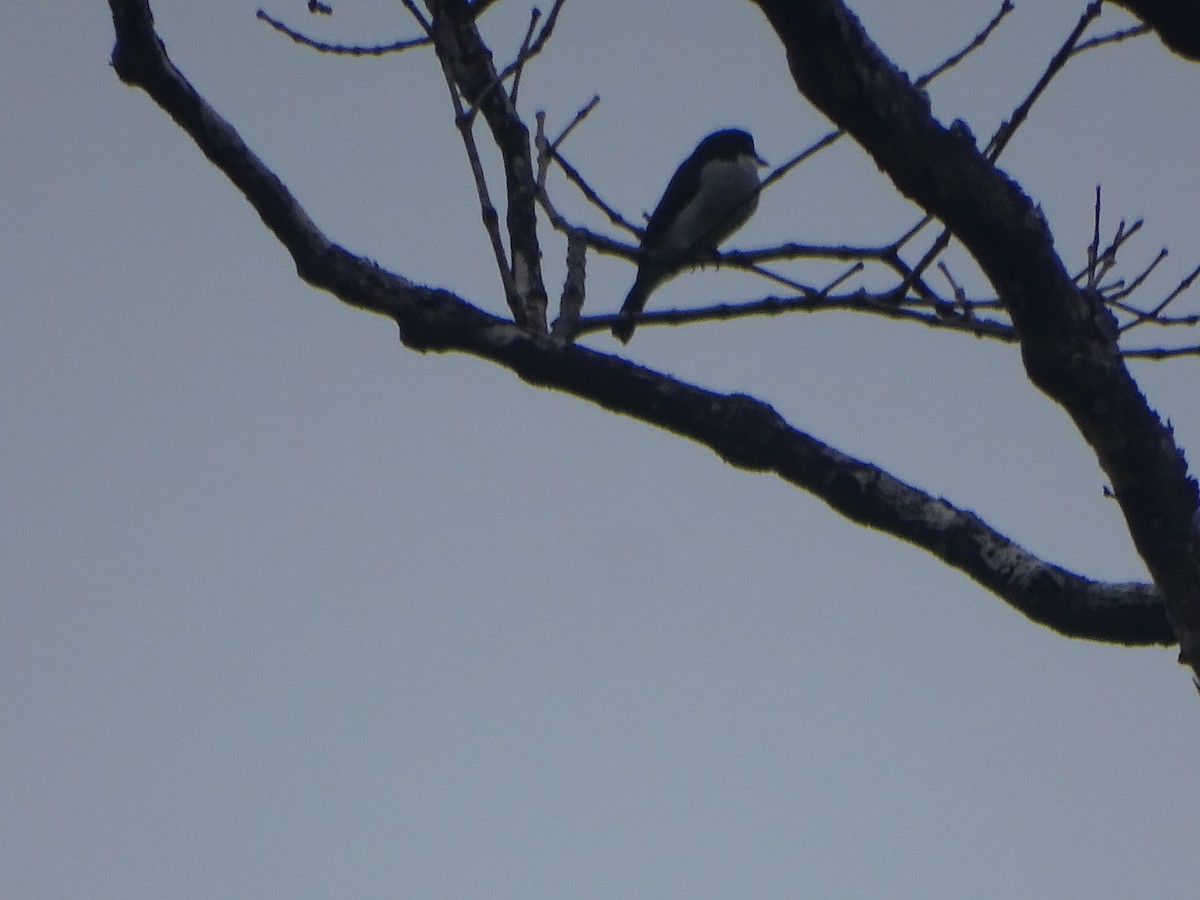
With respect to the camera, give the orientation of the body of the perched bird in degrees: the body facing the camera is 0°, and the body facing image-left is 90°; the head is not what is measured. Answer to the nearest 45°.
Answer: approximately 270°
